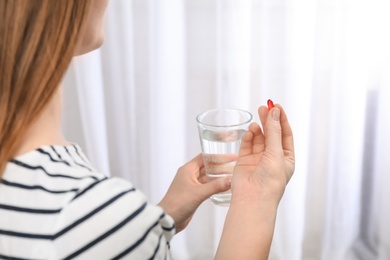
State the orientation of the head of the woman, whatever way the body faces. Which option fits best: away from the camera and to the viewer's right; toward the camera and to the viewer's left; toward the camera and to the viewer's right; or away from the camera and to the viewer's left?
away from the camera and to the viewer's right

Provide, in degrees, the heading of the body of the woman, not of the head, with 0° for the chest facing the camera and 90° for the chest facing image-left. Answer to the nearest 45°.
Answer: approximately 225°
